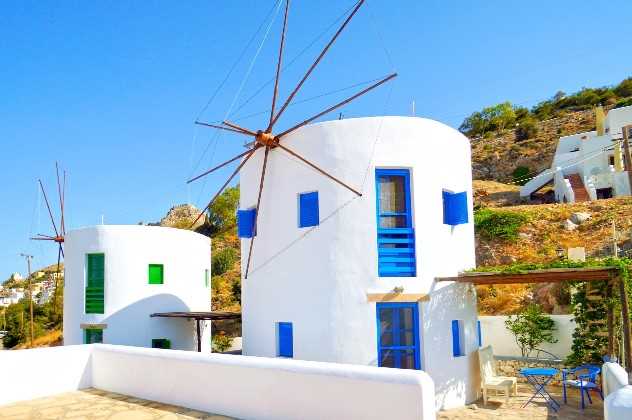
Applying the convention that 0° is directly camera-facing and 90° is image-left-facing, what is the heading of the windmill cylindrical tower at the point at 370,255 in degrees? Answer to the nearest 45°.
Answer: approximately 0°

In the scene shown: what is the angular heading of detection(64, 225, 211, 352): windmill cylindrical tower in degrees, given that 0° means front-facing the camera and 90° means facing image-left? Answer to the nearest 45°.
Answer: approximately 45°

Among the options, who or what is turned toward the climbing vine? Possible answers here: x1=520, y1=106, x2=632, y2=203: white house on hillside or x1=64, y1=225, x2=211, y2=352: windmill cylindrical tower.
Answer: the white house on hillside

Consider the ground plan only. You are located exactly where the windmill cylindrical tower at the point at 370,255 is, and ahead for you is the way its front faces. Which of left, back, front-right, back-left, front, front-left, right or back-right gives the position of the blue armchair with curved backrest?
left

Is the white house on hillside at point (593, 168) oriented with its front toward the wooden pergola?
yes

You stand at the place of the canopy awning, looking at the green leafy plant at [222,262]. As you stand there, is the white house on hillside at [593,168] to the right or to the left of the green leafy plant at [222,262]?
right

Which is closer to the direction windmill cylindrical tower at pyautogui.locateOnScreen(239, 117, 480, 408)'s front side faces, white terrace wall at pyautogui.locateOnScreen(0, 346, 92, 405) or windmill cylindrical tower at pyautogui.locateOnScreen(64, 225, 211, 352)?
the white terrace wall

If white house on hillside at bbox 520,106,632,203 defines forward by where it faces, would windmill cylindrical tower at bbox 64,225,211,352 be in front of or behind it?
in front

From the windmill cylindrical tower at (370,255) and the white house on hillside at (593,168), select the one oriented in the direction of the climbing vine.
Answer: the white house on hillside

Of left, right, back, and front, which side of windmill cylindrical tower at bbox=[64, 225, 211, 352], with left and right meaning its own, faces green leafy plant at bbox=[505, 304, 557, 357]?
left
